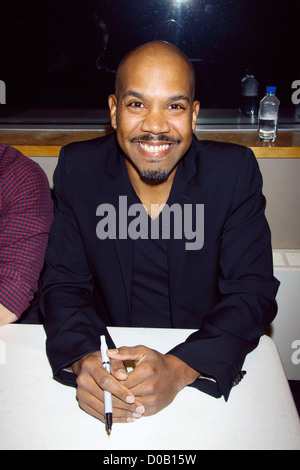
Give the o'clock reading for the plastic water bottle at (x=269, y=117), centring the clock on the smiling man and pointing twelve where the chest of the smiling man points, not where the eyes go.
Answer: The plastic water bottle is roughly at 7 o'clock from the smiling man.

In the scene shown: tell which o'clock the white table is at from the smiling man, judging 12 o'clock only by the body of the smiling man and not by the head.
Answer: The white table is roughly at 12 o'clock from the smiling man.

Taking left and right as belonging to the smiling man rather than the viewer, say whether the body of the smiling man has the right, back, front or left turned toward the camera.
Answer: front

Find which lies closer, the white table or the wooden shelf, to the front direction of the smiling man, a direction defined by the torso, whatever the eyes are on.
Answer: the white table

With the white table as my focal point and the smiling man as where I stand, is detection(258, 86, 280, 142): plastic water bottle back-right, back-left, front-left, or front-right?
back-left
